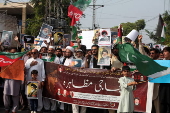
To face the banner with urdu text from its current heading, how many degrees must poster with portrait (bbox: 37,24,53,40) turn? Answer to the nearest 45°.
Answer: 0° — it already faces it

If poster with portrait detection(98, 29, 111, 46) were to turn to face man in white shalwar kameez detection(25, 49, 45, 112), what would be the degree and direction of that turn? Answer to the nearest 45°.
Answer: approximately 45° to its right

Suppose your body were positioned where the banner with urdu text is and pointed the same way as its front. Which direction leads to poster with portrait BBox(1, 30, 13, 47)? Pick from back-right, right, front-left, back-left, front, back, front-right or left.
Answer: back-right

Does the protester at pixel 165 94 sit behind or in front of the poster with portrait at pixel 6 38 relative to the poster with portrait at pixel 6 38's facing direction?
in front

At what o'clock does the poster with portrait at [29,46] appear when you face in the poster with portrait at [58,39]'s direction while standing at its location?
the poster with portrait at [29,46] is roughly at 3 o'clock from the poster with portrait at [58,39].

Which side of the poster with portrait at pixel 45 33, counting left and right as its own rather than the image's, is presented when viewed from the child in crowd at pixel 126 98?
front

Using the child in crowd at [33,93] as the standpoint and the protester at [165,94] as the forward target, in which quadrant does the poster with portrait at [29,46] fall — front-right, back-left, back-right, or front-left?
back-left

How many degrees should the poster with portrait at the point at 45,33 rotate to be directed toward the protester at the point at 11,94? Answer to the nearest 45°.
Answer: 0° — it already faces them
